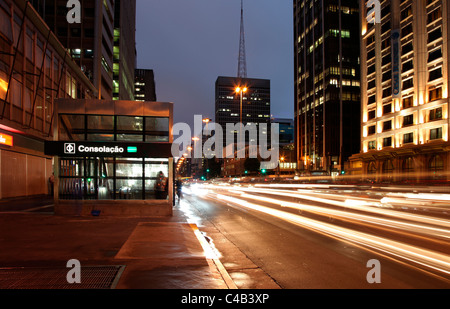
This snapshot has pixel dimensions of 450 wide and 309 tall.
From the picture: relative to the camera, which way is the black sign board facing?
toward the camera

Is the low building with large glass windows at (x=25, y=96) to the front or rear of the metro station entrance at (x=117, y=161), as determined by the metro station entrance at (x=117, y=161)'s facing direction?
to the rear

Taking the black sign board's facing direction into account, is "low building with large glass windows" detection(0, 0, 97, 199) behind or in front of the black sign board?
behind
